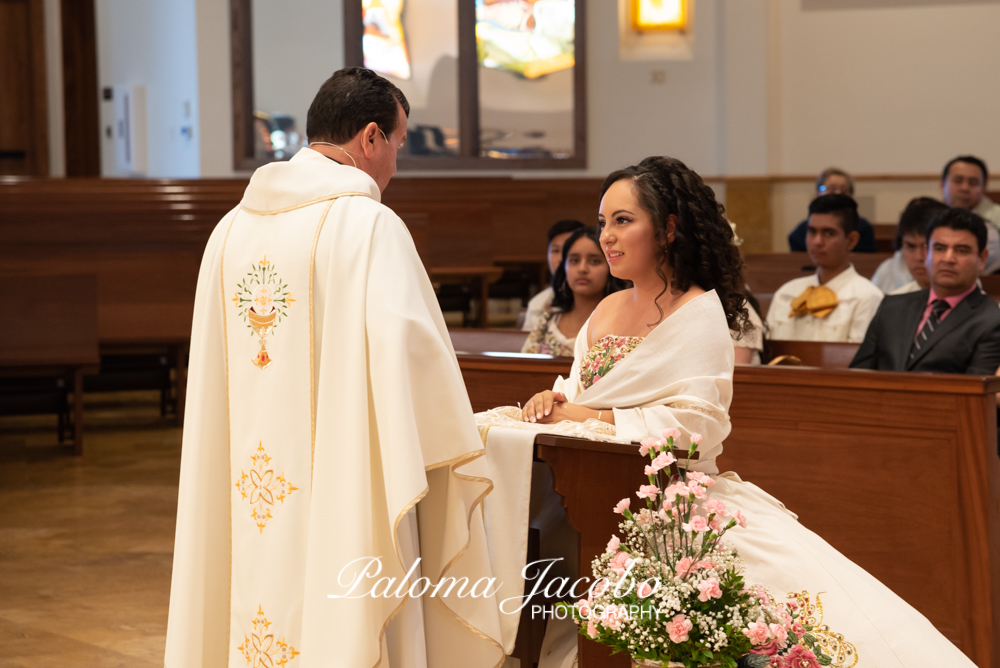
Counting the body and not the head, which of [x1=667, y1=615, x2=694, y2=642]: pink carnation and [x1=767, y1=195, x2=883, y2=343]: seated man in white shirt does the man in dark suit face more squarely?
the pink carnation

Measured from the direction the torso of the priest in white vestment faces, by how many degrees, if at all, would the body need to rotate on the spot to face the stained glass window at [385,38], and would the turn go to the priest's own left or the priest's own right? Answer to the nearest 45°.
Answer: approximately 45° to the priest's own left

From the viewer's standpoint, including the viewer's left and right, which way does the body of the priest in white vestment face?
facing away from the viewer and to the right of the viewer

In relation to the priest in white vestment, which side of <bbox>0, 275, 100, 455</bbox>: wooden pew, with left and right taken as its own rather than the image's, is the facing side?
front

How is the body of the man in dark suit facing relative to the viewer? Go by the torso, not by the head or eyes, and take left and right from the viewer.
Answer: facing the viewer and to the left of the viewer

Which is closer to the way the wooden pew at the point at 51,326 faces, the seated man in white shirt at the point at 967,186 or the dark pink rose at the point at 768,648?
the dark pink rose

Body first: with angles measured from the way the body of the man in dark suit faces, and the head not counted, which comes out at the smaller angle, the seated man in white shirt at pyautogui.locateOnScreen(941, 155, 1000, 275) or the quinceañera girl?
the quinceañera girl

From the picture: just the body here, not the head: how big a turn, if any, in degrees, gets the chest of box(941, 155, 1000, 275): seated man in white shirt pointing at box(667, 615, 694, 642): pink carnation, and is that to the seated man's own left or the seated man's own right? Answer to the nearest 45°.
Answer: approximately 45° to the seated man's own left

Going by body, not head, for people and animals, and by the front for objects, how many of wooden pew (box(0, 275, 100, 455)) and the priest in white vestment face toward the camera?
1
